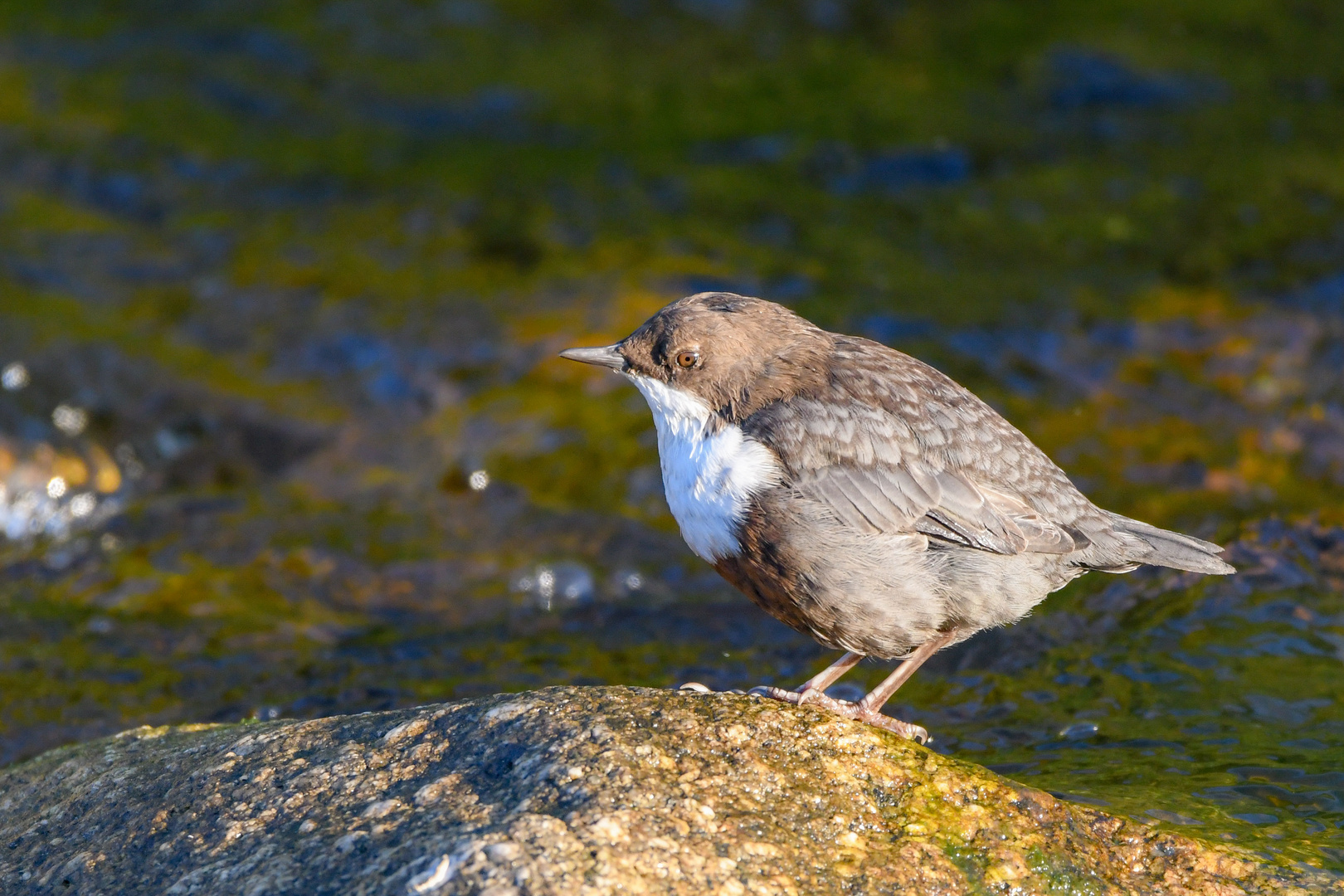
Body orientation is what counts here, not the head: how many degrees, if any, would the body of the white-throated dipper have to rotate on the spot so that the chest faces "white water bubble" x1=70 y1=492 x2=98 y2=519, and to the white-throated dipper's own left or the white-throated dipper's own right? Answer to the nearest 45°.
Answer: approximately 45° to the white-throated dipper's own right

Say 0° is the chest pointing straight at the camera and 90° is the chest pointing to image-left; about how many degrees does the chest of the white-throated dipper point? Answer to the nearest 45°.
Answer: approximately 90°
